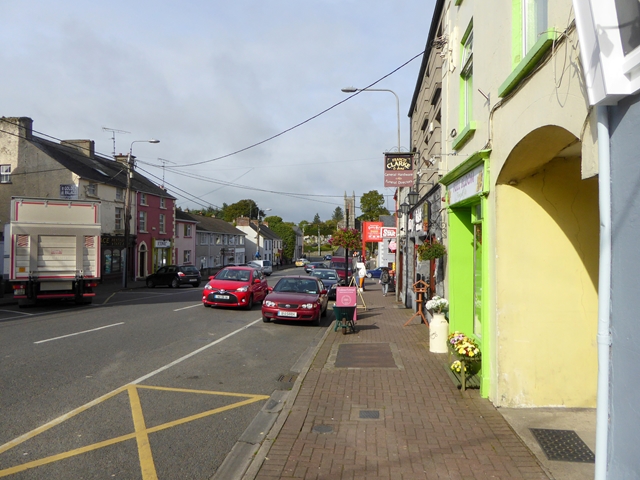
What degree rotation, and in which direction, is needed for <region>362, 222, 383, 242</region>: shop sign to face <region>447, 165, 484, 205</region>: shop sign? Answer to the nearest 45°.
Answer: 0° — it already faces it

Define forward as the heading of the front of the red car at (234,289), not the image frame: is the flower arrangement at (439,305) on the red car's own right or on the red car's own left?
on the red car's own left

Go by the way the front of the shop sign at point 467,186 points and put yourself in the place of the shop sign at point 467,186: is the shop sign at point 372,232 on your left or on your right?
on your right

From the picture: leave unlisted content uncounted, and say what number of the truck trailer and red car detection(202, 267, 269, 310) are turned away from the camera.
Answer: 1

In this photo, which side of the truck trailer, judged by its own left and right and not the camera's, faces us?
back

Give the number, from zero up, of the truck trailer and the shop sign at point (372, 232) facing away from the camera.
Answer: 1

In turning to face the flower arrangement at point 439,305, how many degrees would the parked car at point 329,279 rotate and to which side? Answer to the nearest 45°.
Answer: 0° — it already faces it

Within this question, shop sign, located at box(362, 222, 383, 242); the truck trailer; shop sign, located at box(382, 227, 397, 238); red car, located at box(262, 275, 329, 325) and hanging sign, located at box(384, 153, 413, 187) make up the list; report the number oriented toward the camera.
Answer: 4

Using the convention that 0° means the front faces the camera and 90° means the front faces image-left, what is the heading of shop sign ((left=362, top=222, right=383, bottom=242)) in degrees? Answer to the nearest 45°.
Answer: approximately 0°

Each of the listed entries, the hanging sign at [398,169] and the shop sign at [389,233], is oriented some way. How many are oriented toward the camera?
2
